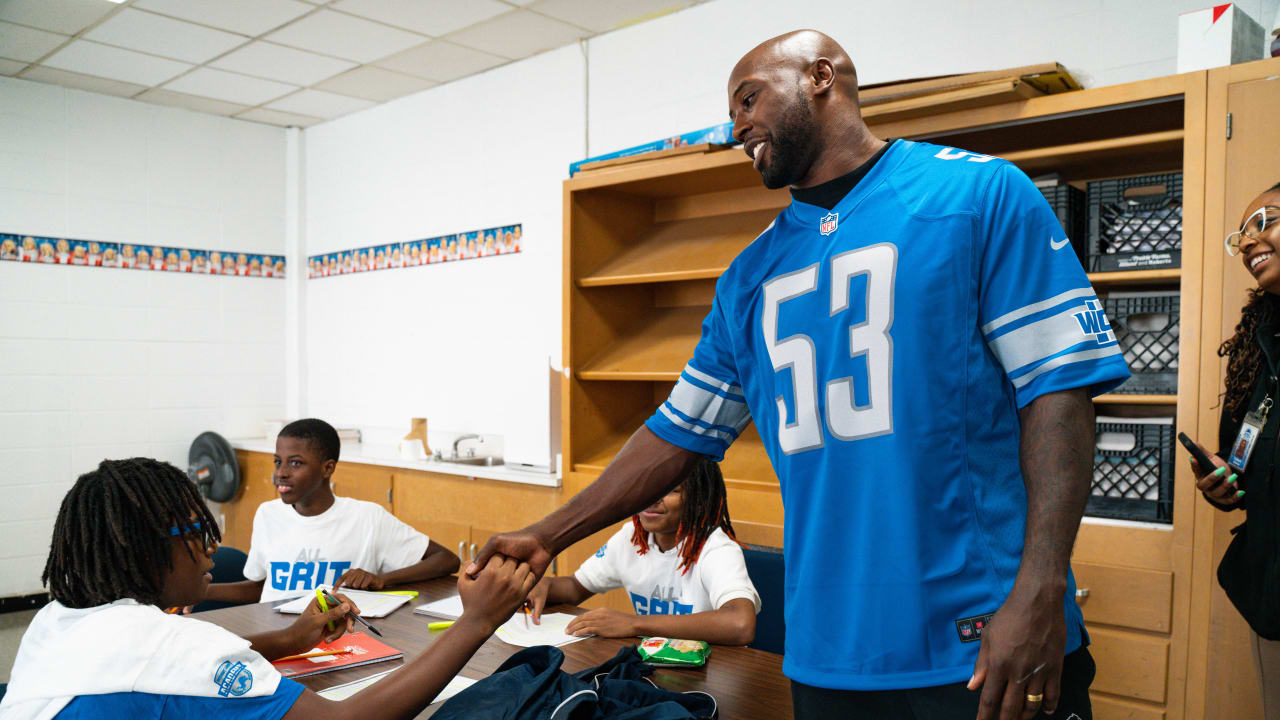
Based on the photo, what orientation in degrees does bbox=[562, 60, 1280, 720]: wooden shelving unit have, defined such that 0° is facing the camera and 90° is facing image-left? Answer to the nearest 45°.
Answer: approximately 45°

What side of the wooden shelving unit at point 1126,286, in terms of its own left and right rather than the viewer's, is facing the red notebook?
front

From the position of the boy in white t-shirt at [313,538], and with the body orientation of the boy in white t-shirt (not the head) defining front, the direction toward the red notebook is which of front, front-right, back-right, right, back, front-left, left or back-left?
front-left

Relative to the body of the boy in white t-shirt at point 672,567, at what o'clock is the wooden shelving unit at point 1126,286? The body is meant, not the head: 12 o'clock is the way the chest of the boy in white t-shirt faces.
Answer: The wooden shelving unit is roughly at 7 o'clock from the boy in white t-shirt.

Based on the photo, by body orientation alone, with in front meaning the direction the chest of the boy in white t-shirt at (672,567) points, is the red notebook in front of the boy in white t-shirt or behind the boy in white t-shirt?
in front

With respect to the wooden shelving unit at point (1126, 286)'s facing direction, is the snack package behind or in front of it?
in front

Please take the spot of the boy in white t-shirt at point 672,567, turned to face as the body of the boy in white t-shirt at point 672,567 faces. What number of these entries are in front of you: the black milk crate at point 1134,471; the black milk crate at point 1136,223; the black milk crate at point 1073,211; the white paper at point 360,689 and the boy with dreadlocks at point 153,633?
2

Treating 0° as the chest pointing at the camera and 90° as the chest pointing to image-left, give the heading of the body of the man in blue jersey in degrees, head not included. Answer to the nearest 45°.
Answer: approximately 45°

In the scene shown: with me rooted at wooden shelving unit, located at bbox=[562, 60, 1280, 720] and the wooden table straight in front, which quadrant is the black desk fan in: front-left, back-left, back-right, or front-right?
front-right

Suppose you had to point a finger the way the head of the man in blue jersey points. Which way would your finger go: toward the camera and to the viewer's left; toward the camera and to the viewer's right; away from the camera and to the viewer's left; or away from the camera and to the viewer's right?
toward the camera and to the viewer's left

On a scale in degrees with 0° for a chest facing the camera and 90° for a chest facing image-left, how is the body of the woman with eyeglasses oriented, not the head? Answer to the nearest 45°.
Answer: approximately 45°

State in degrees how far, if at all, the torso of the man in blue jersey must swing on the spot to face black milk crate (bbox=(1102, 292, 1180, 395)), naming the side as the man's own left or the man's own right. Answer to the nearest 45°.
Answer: approximately 180°

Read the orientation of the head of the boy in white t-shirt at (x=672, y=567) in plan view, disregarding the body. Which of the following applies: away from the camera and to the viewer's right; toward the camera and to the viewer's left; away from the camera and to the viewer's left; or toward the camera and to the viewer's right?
toward the camera and to the viewer's left
